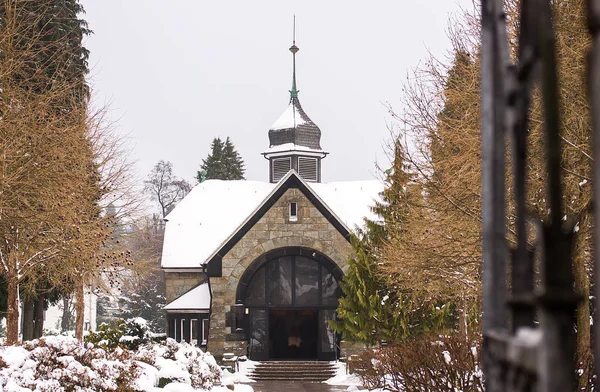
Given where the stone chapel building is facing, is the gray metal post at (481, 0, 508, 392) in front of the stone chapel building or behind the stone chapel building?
in front

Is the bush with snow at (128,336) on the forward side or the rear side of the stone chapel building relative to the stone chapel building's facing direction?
on the forward side

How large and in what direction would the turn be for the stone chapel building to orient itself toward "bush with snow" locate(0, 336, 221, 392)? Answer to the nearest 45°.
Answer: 0° — it already faces it

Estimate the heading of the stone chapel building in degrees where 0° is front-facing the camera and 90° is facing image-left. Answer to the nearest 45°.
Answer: approximately 0°

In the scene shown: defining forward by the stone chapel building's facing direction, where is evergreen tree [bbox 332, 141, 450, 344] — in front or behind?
in front
